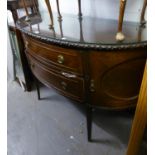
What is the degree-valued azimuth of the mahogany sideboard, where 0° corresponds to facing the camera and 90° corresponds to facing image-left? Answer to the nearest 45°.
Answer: approximately 45°
